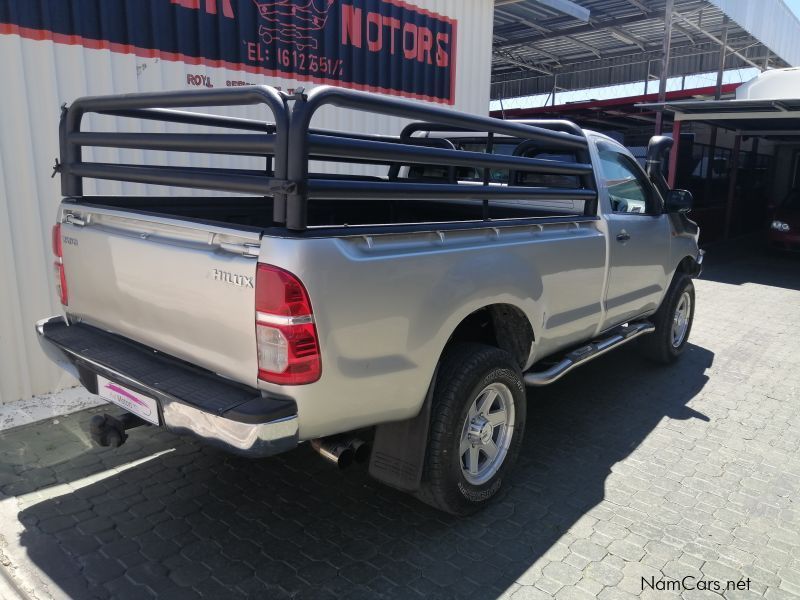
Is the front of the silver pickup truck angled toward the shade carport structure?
yes

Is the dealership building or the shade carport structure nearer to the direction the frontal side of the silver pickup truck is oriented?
the shade carport structure

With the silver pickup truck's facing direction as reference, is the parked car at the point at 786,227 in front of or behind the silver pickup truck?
in front

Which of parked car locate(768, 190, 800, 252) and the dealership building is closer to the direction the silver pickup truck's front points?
the parked car

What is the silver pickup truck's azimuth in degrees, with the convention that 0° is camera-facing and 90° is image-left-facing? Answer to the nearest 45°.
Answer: approximately 225°

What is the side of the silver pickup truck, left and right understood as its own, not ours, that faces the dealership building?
left
